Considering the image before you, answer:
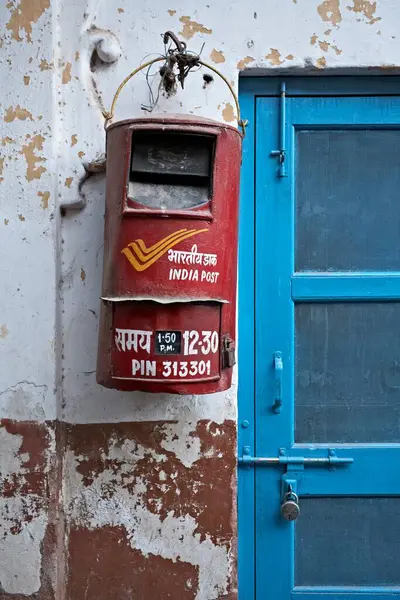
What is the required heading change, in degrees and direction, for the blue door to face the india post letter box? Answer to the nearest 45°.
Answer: approximately 45° to its right

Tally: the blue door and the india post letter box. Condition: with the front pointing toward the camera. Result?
2

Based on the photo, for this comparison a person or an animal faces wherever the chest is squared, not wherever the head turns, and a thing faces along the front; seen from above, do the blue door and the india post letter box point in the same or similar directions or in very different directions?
same or similar directions

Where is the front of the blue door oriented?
toward the camera

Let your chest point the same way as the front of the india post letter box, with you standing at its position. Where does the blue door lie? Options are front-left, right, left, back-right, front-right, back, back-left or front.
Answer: back-left

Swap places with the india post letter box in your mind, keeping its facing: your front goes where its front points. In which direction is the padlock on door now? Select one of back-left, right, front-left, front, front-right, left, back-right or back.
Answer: back-left

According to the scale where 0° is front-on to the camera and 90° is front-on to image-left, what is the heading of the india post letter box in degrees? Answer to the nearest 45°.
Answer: approximately 0°
